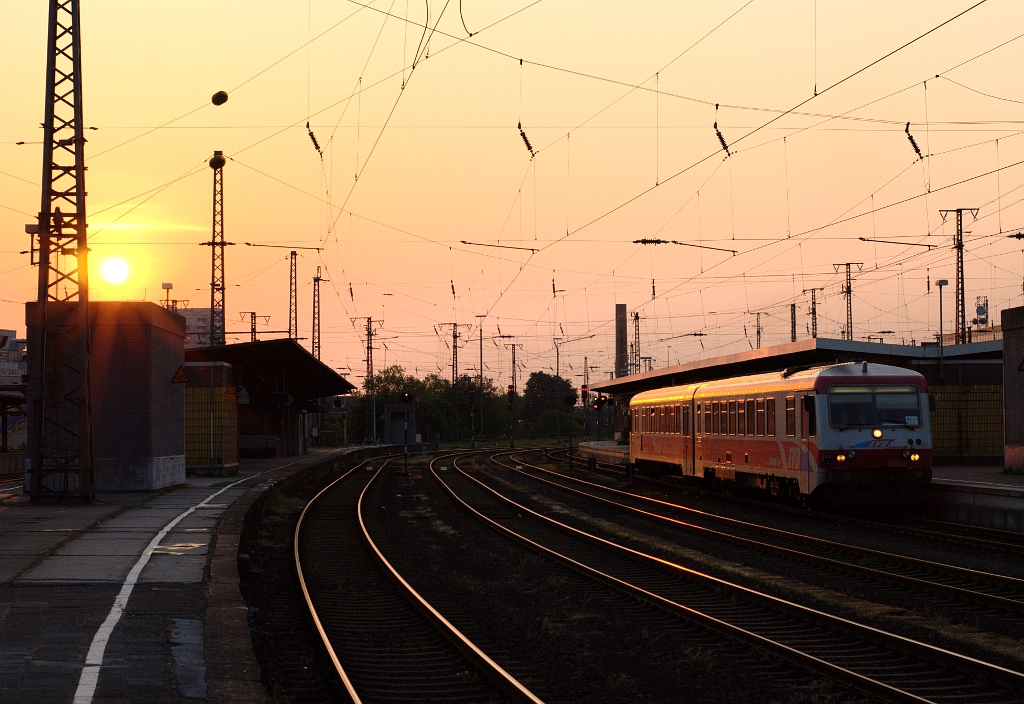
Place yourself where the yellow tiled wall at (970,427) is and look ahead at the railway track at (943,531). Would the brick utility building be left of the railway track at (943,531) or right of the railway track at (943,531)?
right

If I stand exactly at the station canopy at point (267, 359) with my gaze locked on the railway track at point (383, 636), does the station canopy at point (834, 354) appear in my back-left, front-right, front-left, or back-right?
front-left

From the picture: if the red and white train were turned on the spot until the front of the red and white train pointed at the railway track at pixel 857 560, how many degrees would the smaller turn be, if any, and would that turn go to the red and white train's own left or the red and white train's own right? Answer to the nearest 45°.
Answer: approximately 45° to the red and white train's own right

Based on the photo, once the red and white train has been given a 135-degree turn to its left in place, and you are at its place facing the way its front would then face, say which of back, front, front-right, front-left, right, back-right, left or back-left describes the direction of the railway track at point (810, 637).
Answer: back

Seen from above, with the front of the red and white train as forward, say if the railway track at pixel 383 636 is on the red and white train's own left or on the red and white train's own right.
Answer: on the red and white train's own right

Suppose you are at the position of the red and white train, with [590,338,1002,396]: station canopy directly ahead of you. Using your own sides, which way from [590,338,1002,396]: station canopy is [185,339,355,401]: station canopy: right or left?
left

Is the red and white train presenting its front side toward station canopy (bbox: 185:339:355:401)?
no

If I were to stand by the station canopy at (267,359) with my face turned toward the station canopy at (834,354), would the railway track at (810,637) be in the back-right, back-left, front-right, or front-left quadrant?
front-right

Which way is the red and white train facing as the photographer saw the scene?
facing the viewer and to the right of the viewer
